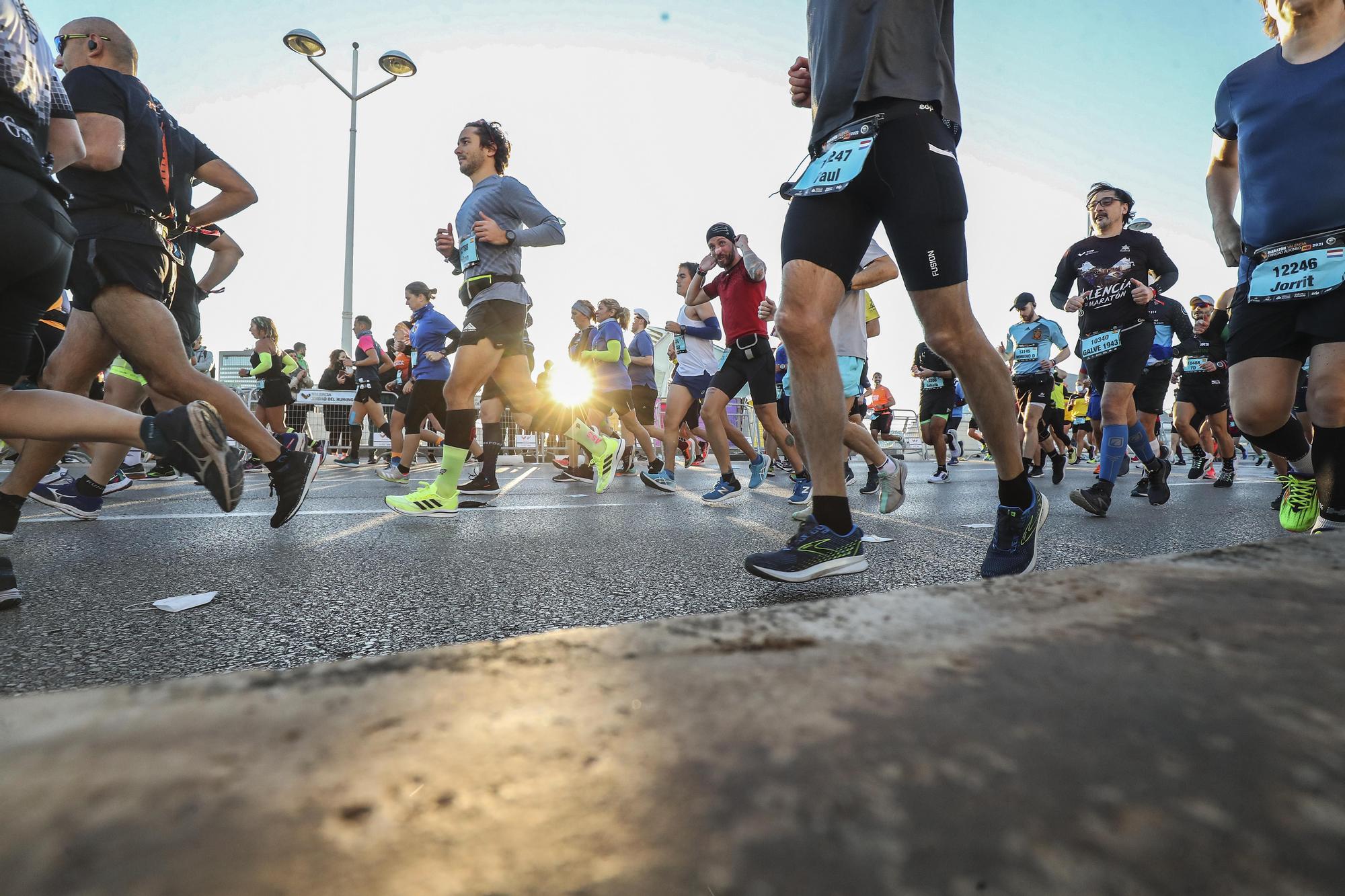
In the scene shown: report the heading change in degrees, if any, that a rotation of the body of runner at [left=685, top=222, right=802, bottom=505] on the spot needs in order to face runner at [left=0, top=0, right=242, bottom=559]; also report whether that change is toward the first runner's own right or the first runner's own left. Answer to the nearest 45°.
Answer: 0° — they already face them

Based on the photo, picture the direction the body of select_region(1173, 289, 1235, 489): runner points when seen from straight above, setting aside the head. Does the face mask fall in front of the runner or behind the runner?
in front

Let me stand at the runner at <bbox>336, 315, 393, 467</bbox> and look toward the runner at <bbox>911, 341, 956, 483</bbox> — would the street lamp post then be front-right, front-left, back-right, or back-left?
back-left

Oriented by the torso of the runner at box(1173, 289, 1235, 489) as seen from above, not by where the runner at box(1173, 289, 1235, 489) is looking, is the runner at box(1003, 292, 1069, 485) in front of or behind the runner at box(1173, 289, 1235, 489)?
in front

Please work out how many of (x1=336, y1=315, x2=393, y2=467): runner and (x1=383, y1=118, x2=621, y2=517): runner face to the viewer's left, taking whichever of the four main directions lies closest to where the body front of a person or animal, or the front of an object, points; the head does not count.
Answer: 2

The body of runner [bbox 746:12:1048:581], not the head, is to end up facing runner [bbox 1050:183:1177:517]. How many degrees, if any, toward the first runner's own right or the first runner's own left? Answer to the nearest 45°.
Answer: approximately 180°

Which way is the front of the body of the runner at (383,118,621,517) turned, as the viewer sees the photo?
to the viewer's left

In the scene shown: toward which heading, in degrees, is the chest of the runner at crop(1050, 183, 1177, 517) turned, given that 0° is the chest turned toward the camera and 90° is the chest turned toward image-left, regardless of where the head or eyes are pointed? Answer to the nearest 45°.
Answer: approximately 45°

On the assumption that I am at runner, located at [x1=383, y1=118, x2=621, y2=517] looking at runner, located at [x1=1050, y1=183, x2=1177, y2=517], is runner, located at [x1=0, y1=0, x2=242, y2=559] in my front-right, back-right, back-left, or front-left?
back-right

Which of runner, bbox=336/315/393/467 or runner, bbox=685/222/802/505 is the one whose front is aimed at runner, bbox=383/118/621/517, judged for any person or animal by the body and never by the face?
runner, bbox=685/222/802/505
